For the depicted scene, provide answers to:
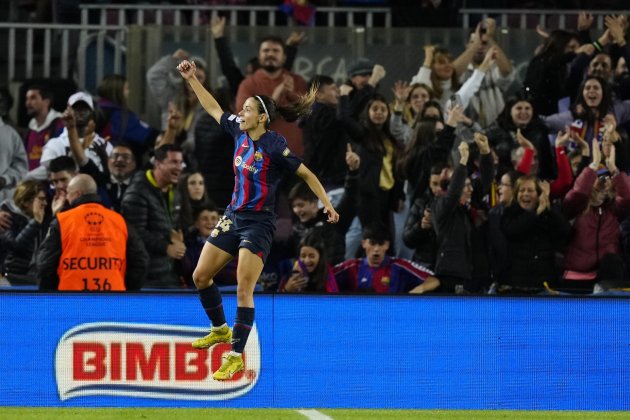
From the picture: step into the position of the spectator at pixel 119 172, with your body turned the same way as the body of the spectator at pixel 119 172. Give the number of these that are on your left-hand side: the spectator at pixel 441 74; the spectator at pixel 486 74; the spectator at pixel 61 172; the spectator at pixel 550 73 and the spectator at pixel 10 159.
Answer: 3

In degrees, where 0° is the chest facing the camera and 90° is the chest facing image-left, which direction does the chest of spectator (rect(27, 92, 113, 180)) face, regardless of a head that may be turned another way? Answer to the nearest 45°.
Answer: approximately 0°

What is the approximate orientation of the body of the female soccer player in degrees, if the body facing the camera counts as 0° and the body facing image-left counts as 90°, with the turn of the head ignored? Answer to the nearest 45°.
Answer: approximately 45°

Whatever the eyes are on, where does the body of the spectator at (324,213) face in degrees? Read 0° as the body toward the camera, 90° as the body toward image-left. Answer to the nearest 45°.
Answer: approximately 45°

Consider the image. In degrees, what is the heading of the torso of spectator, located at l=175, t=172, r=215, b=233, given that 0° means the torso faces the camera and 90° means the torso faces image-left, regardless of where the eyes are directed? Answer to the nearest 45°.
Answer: approximately 315°
